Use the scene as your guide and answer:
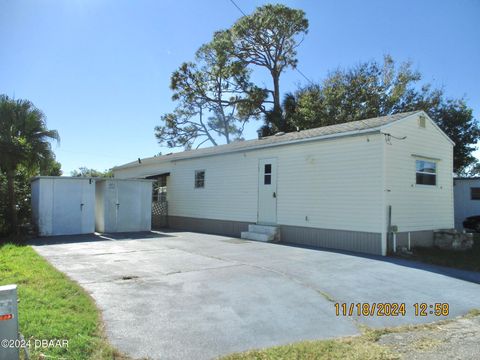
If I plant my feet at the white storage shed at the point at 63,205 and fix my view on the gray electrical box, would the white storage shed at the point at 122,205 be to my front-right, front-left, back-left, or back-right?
back-left

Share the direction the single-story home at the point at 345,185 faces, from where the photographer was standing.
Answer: facing the viewer and to the left of the viewer

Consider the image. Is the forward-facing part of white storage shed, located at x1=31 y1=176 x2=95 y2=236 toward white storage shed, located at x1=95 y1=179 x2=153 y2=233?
no

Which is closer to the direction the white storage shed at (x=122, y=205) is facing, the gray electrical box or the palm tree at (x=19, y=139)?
the gray electrical box

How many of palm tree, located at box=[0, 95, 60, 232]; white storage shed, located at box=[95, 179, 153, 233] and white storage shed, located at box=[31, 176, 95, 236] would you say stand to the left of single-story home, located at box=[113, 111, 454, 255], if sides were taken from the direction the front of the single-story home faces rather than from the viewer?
0

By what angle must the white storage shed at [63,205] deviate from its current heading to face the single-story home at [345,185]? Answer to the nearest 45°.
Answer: approximately 45° to its left

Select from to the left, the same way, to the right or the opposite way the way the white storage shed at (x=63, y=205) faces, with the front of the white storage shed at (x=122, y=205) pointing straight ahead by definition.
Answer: the same way

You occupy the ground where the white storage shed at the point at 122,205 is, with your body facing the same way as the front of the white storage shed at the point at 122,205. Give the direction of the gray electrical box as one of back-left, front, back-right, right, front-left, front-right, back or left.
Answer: front

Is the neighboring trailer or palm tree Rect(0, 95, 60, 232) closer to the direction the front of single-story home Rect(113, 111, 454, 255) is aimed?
the palm tree

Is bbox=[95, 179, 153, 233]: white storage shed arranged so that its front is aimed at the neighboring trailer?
no

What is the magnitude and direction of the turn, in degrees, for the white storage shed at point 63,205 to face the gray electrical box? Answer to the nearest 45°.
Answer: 0° — it already faces it

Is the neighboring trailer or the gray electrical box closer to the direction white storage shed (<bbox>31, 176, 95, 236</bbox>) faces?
the gray electrical box

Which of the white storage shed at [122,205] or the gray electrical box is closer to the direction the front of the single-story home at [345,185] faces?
the gray electrical box

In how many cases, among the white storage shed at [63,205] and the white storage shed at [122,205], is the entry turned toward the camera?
2

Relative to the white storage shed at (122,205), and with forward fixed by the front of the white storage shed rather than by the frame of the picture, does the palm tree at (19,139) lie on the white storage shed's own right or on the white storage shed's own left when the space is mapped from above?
on the white storage shed's own right

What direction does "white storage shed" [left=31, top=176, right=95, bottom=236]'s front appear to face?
toward the camera

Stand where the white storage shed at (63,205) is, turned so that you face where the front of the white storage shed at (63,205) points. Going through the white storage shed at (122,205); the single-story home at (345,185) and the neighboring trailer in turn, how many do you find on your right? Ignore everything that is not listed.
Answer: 0

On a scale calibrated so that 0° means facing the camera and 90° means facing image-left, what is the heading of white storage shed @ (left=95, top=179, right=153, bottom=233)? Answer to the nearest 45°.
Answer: approximately 0°
